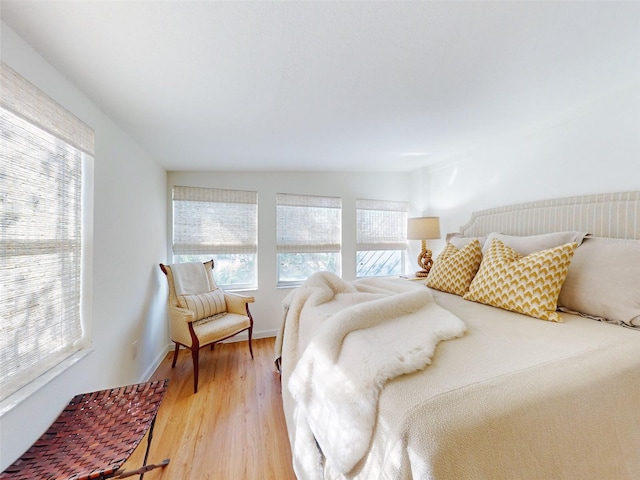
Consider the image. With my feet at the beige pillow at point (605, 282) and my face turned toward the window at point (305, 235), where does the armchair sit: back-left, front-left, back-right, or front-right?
front-left

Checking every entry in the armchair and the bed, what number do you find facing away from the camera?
0

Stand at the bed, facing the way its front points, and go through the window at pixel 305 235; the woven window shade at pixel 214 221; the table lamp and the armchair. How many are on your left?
0

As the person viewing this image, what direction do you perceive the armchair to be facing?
facing the viewer and to the right of the viewer

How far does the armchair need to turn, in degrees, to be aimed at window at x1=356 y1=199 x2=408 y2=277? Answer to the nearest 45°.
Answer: approximately 45° to its left

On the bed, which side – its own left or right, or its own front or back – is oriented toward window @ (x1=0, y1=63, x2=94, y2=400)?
front

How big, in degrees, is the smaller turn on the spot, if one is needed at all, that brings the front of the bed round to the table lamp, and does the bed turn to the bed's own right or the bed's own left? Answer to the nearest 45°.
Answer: approximately 135° to the bed's own right

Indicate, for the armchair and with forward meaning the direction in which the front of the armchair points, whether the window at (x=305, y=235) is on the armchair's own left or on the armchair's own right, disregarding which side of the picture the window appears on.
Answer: on the armchair's own left

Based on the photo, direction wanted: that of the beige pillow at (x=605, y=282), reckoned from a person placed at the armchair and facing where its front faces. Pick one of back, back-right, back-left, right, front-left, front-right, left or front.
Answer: front

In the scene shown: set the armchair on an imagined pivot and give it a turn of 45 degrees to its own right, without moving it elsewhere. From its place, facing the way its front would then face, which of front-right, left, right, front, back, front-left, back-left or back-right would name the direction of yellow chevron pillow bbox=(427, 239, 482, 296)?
front-left

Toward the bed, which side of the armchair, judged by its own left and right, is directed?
front

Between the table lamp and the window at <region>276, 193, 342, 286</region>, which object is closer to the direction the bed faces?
the window

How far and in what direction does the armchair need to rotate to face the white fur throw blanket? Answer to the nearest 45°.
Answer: approximately 45° to its right

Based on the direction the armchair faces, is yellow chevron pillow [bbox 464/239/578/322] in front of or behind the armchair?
in front

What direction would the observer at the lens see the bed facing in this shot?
facing the viewer and to the left of the viewer

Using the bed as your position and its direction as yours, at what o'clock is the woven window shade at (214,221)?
The woven window shade is roughly at 2 o'clock from the bed.

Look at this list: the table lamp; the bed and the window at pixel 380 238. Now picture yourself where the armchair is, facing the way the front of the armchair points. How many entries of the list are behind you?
0
